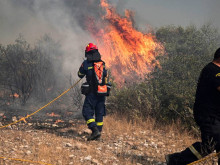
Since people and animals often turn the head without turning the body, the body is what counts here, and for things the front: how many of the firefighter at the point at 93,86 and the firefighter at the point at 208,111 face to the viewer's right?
1

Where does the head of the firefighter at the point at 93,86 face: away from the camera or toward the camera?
away from the camera

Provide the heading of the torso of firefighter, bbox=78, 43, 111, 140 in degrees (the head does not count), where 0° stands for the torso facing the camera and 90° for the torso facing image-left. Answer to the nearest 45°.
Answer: approximately 135°

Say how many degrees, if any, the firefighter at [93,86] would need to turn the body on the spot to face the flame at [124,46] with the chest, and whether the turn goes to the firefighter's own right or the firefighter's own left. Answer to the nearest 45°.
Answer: approximately 45° to the firefighter's own right

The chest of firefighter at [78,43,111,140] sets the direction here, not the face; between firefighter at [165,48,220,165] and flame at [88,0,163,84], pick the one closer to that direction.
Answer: the flame
